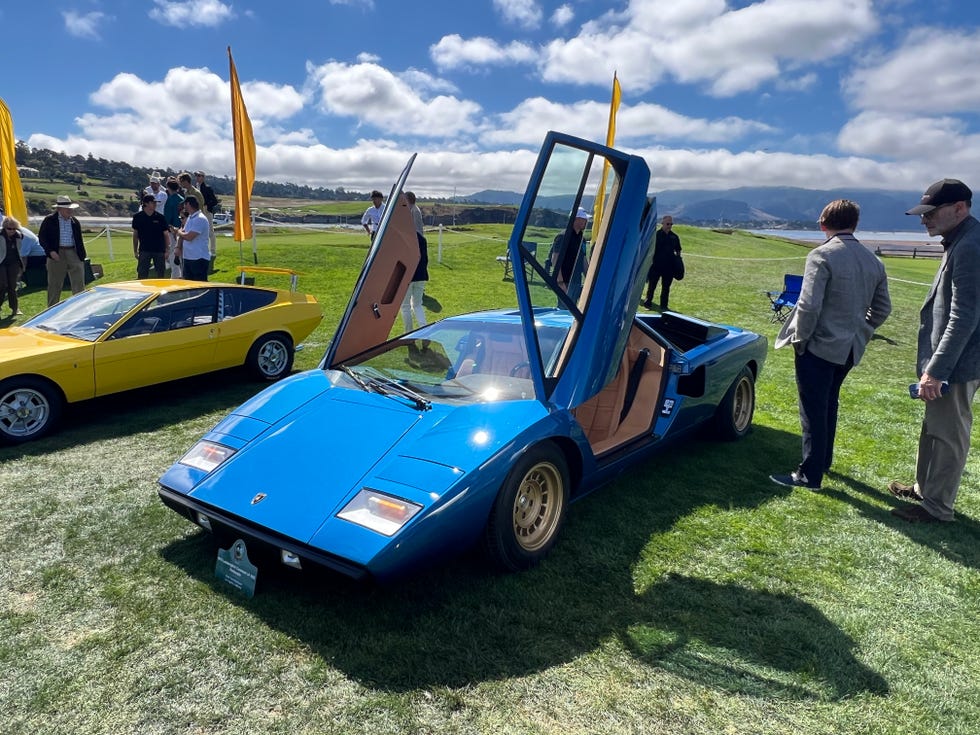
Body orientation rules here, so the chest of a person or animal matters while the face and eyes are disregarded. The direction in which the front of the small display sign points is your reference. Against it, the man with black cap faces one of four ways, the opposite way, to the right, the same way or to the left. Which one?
to the right

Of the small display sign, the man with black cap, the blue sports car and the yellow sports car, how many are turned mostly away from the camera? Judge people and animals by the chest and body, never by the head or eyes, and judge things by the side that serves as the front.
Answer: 0

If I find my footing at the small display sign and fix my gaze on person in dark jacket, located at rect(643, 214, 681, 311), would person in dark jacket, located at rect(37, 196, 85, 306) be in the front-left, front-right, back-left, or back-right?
front-left

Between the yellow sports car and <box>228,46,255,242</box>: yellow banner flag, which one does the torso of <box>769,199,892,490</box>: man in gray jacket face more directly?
the yellow banner flag

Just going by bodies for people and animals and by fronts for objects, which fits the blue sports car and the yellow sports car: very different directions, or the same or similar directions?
same or similar directions

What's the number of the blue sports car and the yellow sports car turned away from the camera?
0

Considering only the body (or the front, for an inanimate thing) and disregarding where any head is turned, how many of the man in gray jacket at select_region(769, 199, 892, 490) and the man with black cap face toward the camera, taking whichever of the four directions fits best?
0

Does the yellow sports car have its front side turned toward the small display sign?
no

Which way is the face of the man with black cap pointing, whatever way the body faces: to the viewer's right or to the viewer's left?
to the viewer's left

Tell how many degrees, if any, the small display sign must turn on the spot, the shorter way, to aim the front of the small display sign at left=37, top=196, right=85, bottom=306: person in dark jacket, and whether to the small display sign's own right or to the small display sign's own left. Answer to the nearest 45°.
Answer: approximately 135° to the small display sign's own right

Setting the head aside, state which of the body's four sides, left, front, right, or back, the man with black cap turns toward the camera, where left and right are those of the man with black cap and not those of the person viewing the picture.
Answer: left

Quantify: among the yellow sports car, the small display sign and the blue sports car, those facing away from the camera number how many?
0

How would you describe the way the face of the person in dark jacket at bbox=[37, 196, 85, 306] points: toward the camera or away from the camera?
toward the camera

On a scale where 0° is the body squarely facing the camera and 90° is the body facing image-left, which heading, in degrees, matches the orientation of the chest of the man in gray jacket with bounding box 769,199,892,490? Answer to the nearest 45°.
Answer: approximately 135°

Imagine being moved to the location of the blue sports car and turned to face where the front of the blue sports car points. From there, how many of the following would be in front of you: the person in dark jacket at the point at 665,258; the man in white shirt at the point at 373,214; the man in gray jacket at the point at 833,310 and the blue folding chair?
0

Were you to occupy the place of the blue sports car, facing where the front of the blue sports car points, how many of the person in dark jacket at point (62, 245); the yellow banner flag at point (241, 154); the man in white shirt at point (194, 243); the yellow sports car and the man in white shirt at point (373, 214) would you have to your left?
0

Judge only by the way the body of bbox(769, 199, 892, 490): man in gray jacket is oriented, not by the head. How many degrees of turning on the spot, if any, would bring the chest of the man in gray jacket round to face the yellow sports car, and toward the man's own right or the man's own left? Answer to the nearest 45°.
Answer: approximately 45° to the man's own left

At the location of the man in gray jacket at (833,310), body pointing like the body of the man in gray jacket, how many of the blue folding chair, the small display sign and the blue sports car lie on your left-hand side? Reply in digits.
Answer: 2

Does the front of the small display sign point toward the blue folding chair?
no
